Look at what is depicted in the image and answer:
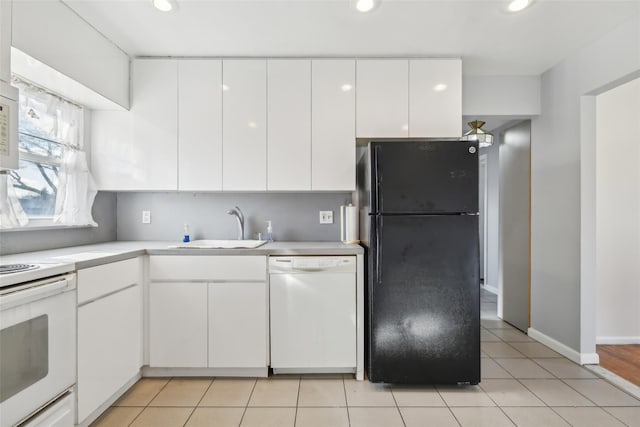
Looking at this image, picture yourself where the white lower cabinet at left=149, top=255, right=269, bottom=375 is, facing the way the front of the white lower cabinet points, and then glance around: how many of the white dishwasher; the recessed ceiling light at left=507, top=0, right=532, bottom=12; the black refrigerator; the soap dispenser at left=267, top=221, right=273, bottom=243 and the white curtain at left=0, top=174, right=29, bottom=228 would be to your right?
1

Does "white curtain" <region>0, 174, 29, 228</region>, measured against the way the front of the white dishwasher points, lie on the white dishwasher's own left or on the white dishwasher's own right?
on the white dishwasher's own right

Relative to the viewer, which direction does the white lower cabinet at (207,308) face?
toward the camera

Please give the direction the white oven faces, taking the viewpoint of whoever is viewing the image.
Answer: facing the viewer and to the right of the viewer

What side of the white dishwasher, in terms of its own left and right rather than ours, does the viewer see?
front

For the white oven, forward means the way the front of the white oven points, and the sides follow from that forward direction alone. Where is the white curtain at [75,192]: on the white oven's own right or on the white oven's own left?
on the white oven's own left

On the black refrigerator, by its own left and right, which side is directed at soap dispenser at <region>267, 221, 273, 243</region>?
right

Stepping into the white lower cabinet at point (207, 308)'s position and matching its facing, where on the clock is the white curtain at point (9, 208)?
The white curtain is roughly at 3 o'clock from the white lower cabinet.
